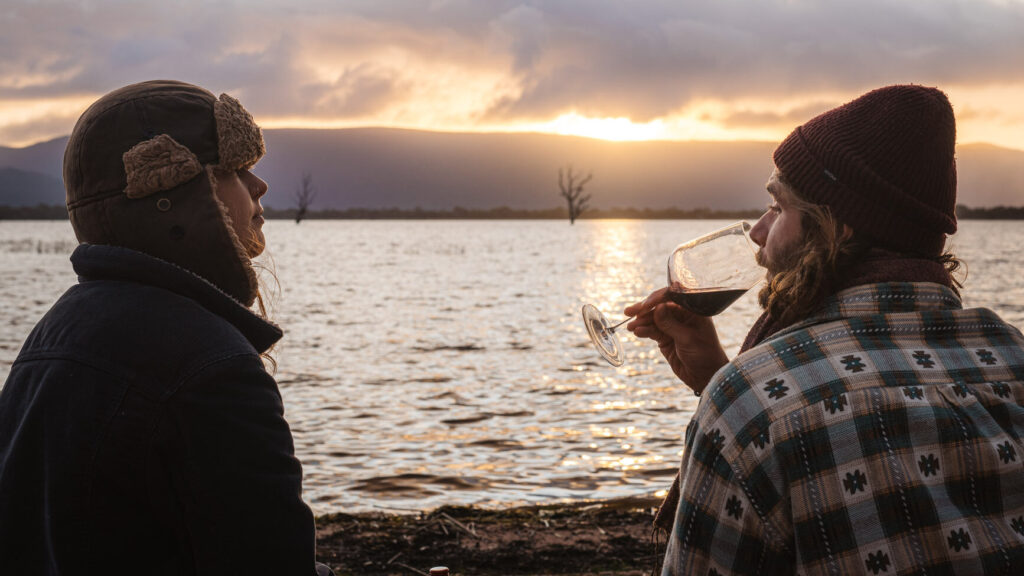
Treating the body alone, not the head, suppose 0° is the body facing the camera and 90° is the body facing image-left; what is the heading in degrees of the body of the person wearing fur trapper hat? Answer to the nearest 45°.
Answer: approximately 225°

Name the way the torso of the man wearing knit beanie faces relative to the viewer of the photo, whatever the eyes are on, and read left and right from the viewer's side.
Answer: facing away from the viewer and to the left of the viewer
